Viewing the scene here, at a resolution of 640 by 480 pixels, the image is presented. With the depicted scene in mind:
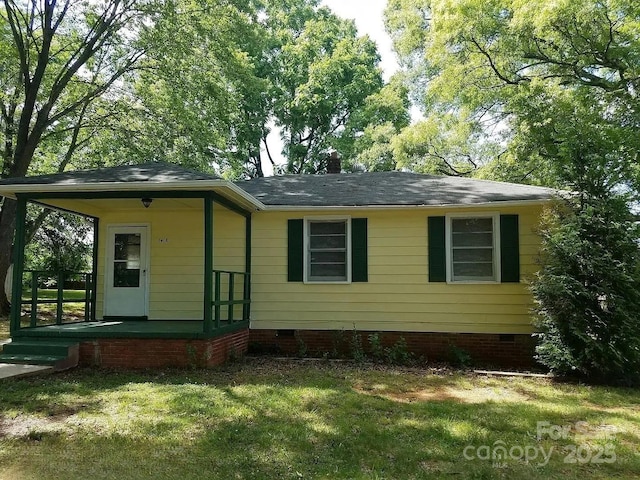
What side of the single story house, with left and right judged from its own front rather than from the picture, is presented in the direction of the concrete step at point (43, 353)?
right

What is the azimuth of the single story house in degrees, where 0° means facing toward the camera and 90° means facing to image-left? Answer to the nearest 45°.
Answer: approximately 0°

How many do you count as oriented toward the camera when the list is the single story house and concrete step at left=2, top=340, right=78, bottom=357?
2

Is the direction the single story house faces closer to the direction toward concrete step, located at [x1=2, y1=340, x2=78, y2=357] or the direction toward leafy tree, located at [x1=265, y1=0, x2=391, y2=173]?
the concrete step

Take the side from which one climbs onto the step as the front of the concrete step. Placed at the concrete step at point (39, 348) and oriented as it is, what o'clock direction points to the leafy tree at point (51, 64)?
The leafy tree is roughly at 6 o'clock from the concrete step.

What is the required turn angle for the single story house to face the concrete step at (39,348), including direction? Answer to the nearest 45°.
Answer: approximately 90° to its right

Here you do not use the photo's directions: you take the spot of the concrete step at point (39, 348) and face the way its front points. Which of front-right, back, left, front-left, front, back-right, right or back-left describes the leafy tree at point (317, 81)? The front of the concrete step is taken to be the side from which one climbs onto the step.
back-left

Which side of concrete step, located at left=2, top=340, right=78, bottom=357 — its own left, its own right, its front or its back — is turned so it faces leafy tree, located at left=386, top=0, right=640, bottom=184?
left

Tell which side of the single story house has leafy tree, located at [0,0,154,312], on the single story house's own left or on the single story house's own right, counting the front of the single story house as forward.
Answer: on the single story house's own right
